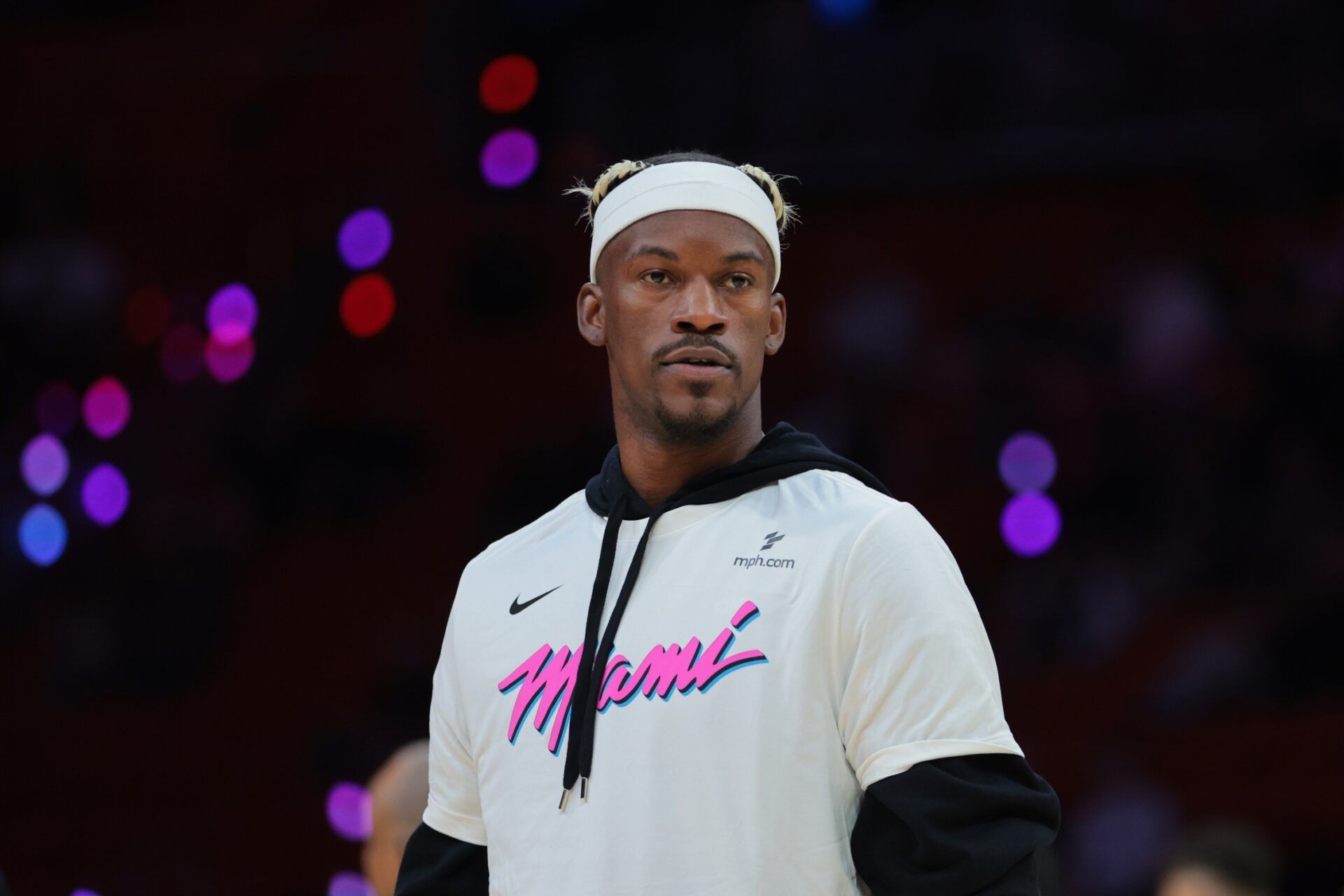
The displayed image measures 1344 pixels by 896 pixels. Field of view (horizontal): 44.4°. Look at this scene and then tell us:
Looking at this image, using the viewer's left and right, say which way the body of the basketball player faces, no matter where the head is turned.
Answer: facing the viewer and to the left of the viewer
